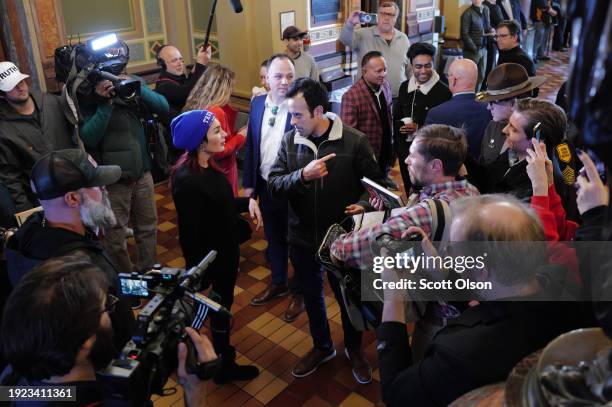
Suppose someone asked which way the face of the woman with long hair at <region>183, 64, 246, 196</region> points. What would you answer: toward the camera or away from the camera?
away from the camera

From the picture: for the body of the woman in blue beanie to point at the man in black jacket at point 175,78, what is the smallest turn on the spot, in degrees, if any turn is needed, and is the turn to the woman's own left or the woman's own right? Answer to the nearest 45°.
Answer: approximately 90° to the woman's own left

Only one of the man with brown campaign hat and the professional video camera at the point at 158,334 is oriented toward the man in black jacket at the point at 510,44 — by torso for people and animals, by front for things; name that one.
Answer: the professional video camera

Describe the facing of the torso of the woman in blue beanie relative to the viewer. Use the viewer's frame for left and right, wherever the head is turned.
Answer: facing to the right of the viewer

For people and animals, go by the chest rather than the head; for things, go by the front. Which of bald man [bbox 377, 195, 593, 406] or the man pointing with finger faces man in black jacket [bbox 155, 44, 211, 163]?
the bald man

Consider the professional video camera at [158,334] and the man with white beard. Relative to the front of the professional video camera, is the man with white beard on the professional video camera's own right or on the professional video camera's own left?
on the professional video camera's own left

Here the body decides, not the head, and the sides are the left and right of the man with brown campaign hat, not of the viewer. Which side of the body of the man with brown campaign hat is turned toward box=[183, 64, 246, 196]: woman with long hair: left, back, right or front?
front

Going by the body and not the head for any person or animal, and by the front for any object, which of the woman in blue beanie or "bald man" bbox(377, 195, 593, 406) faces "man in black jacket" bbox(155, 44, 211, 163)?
the bald man

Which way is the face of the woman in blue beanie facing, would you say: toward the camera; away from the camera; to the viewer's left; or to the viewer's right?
to the viewer's right

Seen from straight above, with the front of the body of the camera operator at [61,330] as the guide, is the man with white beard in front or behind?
in front

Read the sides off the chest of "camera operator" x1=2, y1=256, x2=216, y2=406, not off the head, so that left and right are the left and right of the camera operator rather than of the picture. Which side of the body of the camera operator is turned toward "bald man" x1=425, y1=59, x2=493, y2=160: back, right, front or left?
front

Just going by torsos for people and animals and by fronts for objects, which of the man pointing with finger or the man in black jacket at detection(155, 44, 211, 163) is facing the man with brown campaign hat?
the man in black jacket

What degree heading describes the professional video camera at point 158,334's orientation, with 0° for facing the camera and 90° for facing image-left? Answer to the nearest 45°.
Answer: approximately 225°
